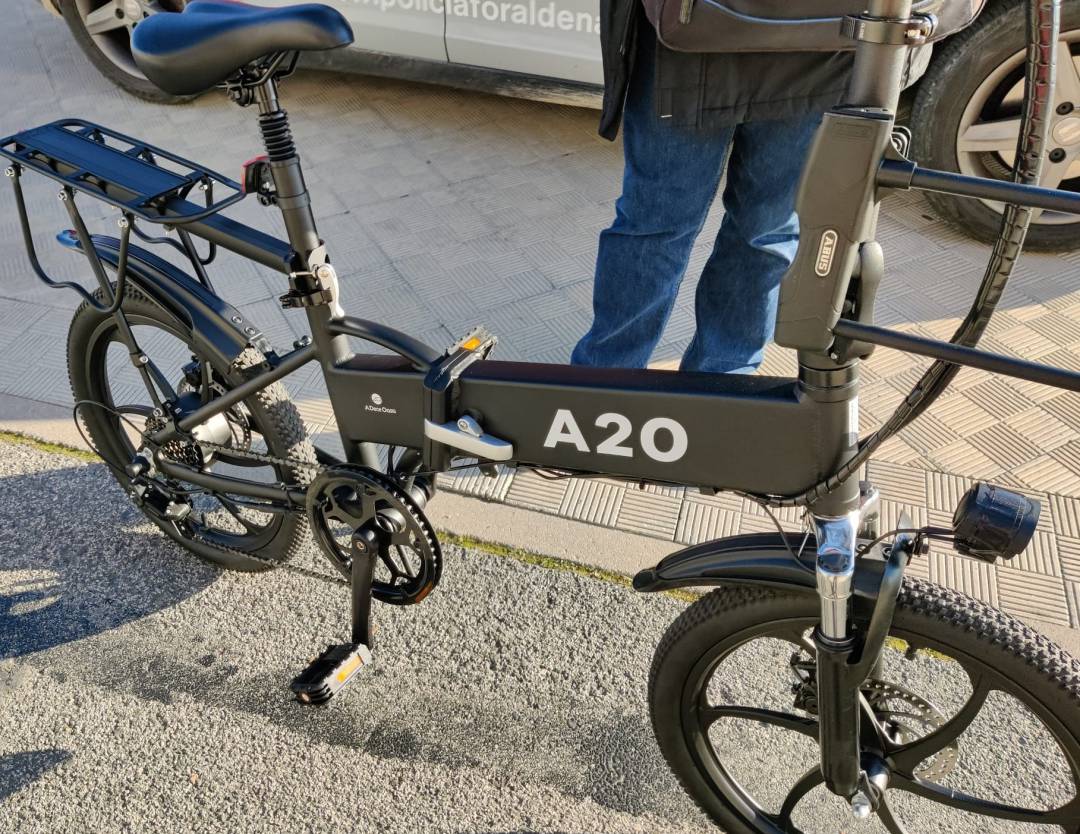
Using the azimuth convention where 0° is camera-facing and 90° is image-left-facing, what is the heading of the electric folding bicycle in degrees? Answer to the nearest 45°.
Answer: approximately 315°

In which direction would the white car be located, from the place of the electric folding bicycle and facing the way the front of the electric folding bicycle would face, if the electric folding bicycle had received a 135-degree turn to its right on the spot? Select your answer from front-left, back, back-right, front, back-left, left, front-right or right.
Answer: right
